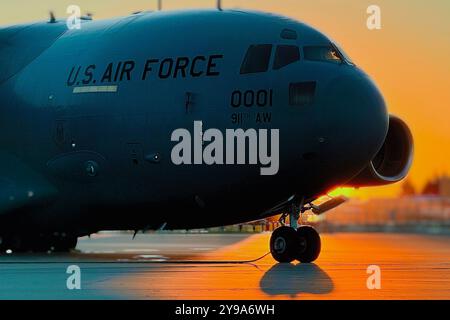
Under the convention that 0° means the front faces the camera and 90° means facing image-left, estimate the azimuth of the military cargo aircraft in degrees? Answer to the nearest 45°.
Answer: approximately 315°
